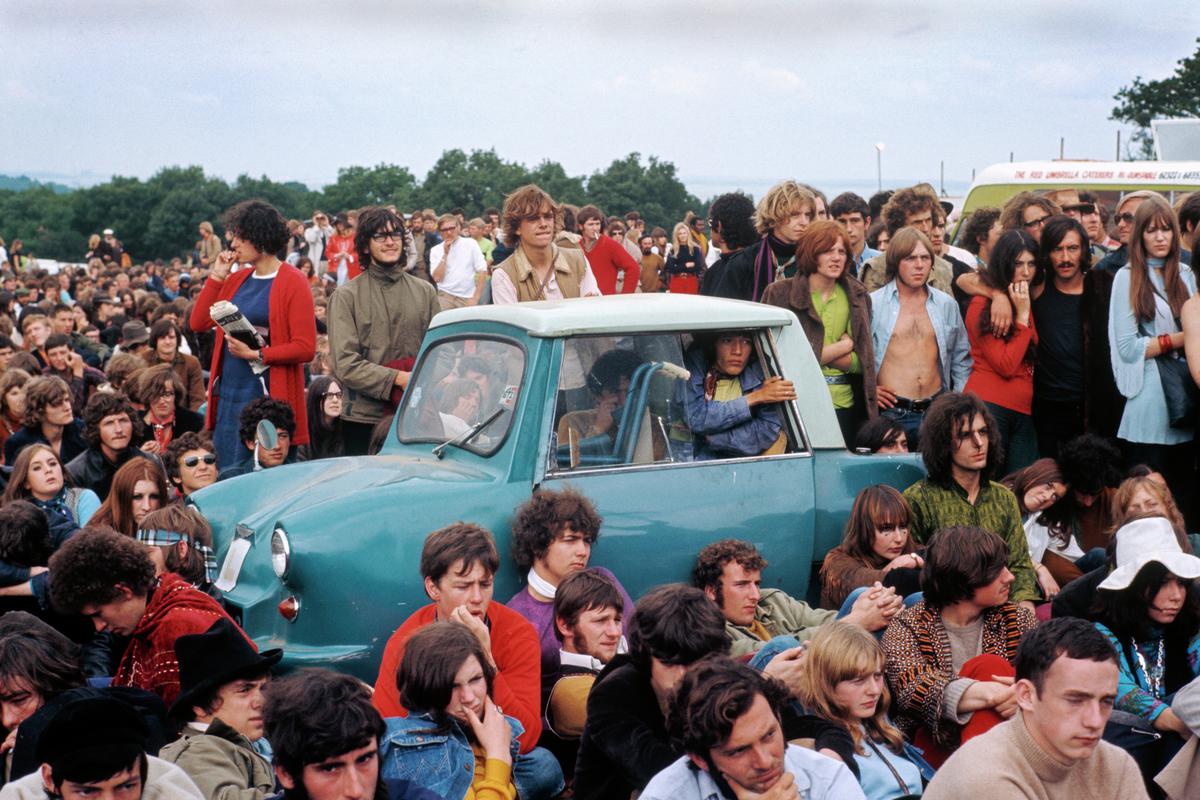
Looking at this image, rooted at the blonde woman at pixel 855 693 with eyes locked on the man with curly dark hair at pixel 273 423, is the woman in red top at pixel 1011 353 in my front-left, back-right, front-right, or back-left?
front-right

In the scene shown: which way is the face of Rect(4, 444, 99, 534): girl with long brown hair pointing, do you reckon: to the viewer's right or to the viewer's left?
to the viewer's right

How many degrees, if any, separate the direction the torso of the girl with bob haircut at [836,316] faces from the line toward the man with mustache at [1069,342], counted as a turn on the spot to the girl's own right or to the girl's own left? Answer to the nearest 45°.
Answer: approximately 45° to the girl's own left

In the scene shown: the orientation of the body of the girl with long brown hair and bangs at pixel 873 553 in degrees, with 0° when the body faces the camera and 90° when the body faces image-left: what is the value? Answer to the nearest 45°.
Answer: approximately 315°

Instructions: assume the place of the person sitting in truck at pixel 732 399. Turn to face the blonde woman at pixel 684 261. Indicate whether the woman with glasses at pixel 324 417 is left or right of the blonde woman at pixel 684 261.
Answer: left

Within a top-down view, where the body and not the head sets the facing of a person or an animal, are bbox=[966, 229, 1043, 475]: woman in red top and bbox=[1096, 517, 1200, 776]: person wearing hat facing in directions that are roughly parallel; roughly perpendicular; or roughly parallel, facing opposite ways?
roughly parallel

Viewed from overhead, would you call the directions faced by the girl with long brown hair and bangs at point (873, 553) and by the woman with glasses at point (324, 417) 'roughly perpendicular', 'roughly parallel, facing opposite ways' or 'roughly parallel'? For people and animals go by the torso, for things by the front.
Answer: roughly parallel

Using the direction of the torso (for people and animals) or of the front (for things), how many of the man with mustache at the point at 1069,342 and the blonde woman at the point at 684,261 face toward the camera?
2

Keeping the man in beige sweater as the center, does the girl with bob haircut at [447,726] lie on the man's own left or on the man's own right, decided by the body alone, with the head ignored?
on the man's own right

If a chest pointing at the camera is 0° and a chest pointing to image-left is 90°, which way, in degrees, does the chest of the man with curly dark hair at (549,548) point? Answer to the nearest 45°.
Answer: approximately 315°

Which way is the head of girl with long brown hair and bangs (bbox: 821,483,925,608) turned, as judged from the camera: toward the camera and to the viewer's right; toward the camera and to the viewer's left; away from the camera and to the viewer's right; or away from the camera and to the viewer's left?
toward the camera and to the viewer's right

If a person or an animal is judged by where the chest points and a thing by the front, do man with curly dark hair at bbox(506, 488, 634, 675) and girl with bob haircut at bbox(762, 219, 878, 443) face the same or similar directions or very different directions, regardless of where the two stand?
same or similar directions

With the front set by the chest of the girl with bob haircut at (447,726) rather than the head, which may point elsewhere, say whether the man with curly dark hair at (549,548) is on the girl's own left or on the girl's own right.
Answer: on the girl's own left

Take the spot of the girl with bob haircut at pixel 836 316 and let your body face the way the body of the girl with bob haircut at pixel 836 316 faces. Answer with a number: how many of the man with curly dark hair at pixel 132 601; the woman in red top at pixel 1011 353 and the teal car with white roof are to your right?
2

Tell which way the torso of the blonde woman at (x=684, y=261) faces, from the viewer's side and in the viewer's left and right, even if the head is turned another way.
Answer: facing the viewer

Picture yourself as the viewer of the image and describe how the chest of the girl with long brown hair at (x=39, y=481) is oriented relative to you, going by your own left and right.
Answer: facing the viewer and to the right of the viewer

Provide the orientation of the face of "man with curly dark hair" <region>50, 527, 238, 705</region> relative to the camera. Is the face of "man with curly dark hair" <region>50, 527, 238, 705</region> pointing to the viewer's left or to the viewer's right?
to the viewer's left
